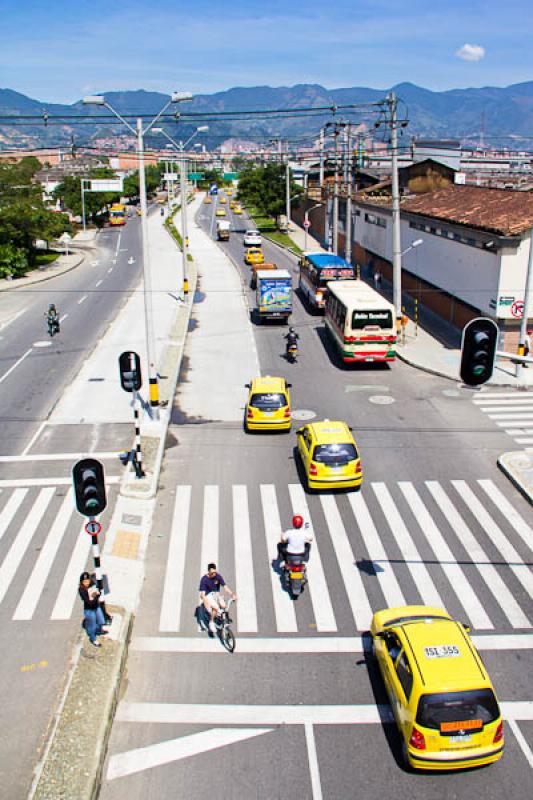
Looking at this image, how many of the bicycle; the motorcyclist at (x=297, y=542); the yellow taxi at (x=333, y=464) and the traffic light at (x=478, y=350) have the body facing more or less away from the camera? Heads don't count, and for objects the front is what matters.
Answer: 2

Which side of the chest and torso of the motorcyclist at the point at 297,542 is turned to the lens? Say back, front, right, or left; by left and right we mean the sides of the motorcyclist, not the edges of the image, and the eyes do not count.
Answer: back

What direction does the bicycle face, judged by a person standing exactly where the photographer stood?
facing the viewer and to the right of the viewer

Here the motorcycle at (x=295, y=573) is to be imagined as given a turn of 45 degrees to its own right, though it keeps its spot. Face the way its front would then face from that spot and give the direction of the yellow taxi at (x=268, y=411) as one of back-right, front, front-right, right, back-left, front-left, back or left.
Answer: front-left

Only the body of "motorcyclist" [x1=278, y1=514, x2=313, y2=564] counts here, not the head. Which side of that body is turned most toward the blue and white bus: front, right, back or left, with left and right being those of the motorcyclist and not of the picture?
front

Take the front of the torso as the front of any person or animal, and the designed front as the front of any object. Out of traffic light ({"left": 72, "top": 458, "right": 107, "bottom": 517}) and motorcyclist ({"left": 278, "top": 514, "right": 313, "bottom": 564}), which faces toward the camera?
the traffic light

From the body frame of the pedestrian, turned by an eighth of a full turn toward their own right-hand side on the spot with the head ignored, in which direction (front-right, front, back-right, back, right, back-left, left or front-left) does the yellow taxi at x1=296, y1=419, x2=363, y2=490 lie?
back-left

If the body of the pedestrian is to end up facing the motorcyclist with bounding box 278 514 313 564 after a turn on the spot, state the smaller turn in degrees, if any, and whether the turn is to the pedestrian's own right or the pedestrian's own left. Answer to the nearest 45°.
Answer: approximately 45° to the pedestrian's own left

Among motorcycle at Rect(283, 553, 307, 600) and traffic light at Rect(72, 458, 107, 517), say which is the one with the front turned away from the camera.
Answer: the motorcycle

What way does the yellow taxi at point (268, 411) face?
away from the camera

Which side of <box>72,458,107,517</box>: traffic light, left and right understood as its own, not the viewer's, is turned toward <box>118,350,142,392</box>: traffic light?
back

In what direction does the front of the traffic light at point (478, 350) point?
toward the camera

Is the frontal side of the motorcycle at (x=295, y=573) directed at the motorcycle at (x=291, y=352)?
yes

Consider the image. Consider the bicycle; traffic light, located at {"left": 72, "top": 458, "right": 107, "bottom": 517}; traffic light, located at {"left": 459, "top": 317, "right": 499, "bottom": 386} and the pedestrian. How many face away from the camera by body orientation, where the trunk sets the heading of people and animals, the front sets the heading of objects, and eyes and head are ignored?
0

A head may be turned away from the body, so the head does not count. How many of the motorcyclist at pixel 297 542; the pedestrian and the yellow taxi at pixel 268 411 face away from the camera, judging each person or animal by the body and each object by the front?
2

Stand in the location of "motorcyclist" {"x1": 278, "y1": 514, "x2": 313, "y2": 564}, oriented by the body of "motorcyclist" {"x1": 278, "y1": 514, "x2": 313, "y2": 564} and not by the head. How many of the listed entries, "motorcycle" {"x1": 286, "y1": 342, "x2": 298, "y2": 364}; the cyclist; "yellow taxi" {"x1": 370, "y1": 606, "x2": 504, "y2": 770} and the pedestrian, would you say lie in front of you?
1
